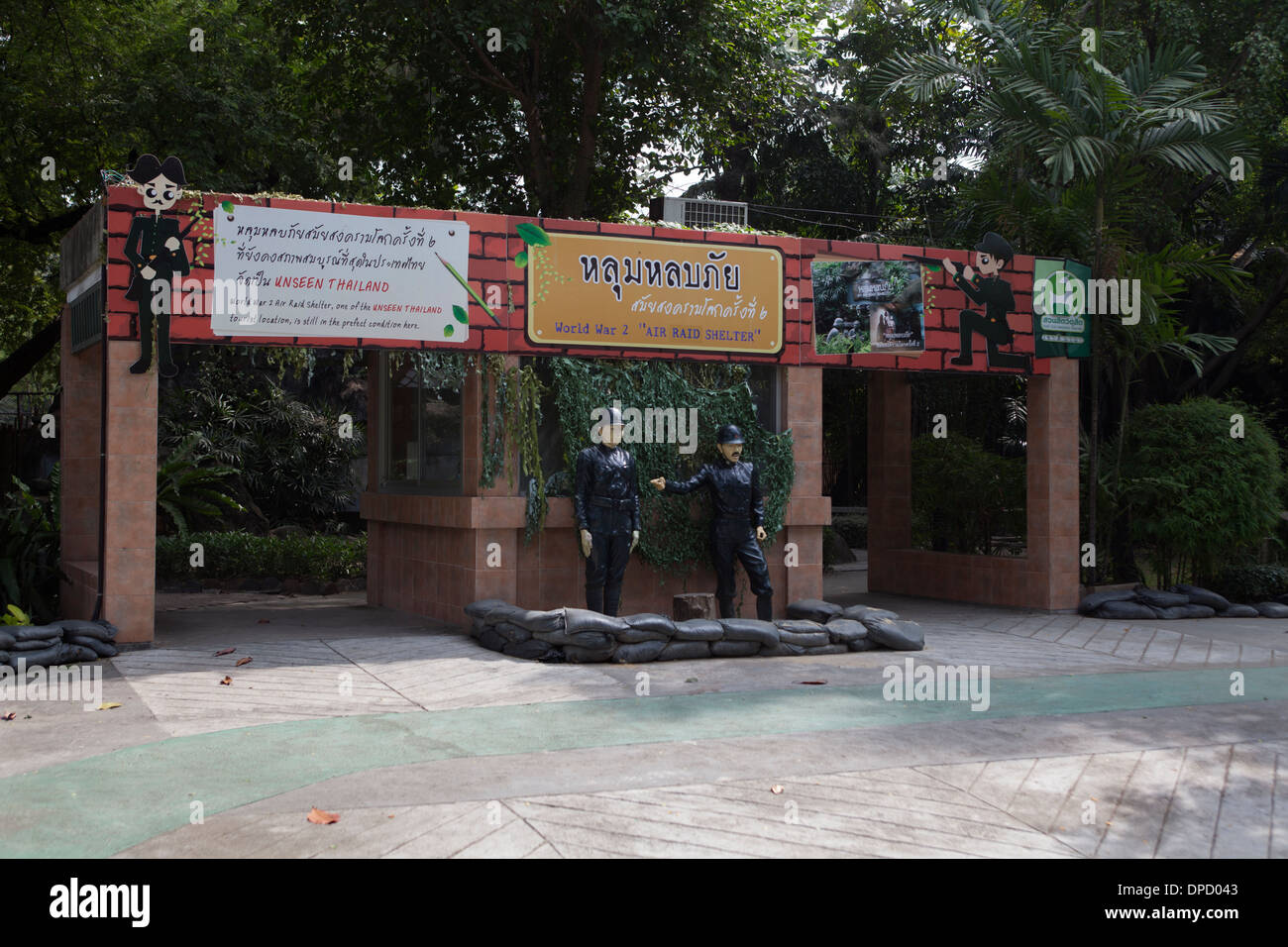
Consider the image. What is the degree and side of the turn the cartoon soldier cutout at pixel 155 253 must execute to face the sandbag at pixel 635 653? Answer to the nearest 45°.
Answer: approximately 45° to its left

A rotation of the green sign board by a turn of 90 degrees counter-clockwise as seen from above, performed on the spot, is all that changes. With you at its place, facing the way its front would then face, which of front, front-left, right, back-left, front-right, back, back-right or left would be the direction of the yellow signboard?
back-right

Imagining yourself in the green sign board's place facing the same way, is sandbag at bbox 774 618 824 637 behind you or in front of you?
in front

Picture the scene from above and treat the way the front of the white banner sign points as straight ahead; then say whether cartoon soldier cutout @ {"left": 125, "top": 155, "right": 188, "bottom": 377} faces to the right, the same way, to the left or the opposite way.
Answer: the same way

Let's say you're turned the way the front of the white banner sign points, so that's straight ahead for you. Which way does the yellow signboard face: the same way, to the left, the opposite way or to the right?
the same way

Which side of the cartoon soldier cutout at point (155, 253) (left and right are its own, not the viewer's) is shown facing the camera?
front

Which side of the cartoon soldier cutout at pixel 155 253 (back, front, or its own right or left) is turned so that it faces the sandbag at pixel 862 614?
left

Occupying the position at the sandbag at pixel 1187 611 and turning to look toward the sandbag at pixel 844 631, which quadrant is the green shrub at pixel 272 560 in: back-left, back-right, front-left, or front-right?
front-right

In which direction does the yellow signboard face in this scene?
toward the camera

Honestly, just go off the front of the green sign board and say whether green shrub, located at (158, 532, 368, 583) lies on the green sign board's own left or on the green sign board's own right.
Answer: on the green sign board's own right

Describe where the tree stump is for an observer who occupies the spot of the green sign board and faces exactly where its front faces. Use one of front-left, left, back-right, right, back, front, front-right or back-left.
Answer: front-right

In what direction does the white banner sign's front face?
toward the camera

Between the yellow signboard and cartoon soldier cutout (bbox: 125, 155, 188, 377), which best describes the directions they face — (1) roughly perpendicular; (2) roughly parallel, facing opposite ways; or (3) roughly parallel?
roughly parallel

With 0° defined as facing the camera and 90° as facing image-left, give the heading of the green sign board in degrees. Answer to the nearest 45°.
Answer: approximately 0°

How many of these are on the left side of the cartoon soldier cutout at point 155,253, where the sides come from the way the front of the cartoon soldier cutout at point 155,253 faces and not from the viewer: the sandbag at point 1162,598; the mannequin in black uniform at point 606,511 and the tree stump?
3
